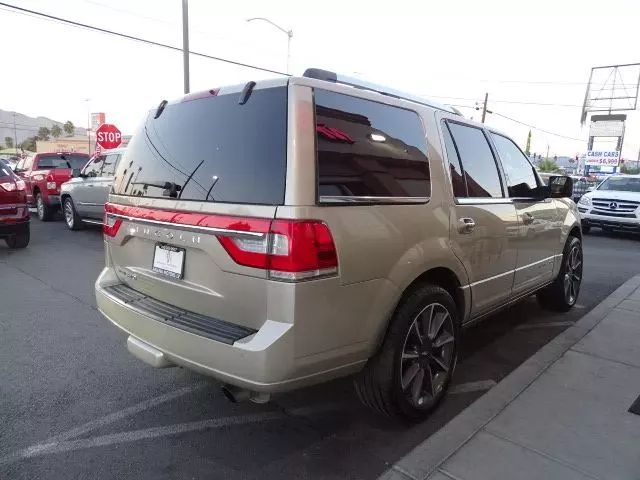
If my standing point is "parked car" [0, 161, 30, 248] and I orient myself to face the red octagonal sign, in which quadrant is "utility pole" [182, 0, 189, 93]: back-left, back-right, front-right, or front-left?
front-right

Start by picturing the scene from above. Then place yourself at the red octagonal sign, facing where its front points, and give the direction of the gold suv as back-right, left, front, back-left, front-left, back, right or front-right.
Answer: front

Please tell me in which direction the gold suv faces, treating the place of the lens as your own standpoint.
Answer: facing away from the viewer and to the right of the viewer

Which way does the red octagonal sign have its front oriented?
toward the camera

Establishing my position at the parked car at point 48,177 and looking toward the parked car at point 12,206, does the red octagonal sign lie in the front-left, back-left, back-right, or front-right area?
back-left

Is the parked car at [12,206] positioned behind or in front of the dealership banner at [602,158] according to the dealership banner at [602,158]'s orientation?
in front

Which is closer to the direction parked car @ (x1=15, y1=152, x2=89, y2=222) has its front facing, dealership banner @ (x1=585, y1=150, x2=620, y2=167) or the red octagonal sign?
the red octagonal sign

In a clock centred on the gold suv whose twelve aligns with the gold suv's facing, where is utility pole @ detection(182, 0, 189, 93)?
The utility pole is roughly at 10 o'clock from the gold suv.

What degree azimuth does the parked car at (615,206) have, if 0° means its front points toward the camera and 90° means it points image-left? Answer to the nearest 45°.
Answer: approximately 45°

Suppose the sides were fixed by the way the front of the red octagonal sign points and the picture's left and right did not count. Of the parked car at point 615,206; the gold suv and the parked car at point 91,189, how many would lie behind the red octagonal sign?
0

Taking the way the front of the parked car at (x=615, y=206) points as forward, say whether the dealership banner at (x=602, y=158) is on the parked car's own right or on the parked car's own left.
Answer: on the parked car's own right

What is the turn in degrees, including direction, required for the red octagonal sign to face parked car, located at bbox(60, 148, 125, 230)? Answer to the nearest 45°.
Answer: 0° — it already faces it

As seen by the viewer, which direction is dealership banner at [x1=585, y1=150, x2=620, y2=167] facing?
toward the camera

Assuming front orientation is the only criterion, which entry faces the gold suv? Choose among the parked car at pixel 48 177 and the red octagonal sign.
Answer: the red octagonal sign

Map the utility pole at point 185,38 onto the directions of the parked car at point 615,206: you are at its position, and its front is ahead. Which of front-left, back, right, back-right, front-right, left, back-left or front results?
front-right

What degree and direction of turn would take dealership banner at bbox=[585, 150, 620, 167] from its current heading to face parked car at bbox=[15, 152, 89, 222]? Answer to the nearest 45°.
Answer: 0° — it already faces it
